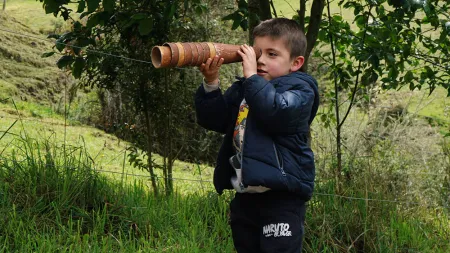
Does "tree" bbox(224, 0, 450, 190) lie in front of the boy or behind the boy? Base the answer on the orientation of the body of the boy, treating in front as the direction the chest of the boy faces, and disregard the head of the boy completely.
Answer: behind

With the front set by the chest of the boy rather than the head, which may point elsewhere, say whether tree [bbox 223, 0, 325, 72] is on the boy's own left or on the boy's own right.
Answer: on the boy's own right

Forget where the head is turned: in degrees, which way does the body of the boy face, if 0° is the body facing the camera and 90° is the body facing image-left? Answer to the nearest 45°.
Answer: approximately 45°
